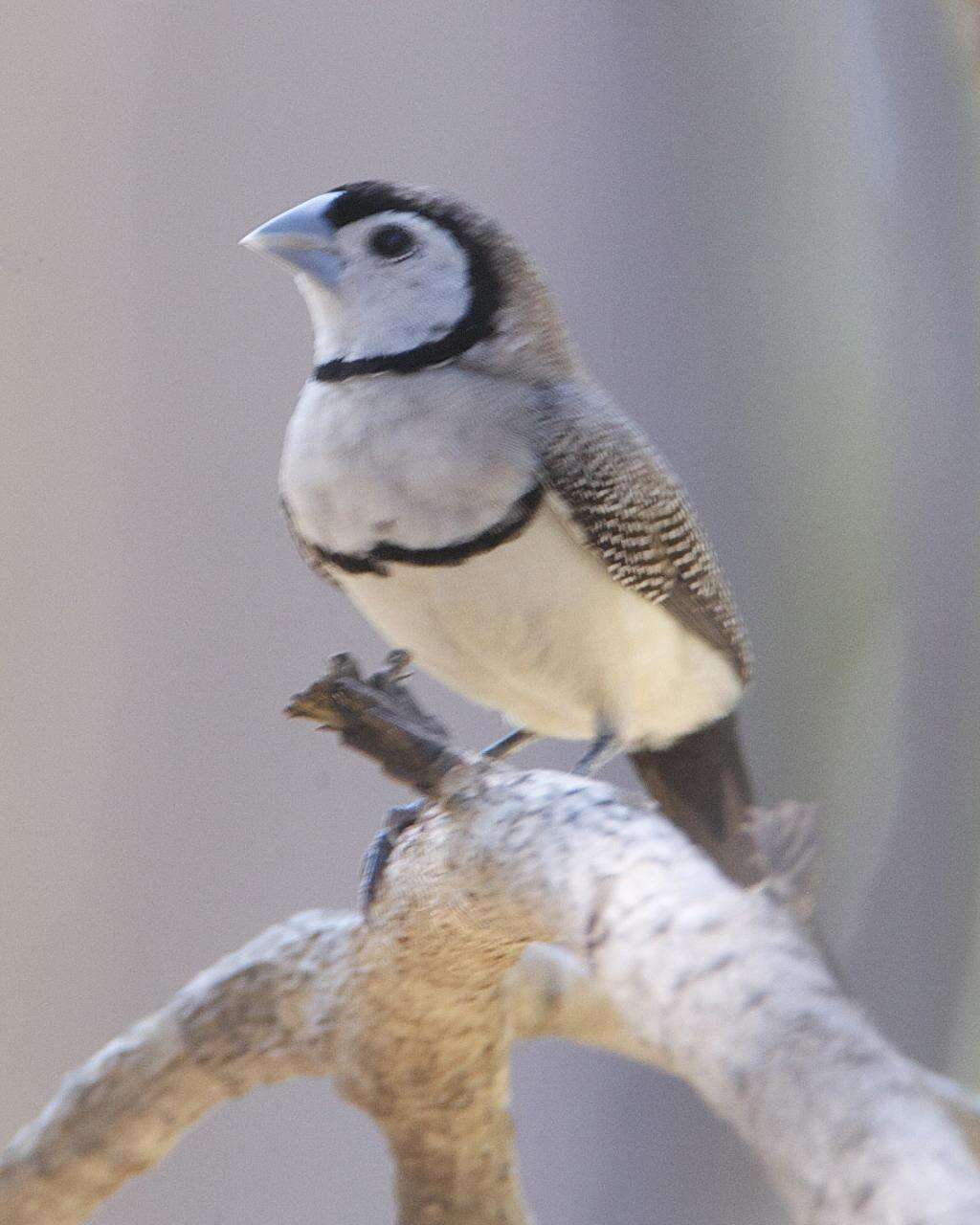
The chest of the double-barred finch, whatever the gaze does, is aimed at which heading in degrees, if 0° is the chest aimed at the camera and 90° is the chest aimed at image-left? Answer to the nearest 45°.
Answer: approximately 45°
